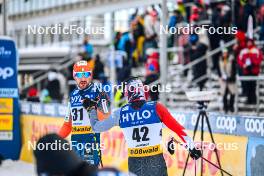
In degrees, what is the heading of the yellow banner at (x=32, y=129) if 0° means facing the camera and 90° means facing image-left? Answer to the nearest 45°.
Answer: approximately 0°

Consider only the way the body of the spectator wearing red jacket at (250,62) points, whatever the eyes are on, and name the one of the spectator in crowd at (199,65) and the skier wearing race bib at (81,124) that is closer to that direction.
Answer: the skier wearing race bib

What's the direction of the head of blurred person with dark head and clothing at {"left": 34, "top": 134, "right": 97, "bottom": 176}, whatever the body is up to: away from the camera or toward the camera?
away from the camera
